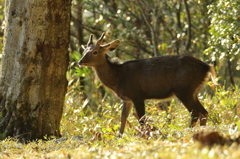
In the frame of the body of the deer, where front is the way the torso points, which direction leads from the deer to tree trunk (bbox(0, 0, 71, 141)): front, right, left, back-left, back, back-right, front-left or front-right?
front-left

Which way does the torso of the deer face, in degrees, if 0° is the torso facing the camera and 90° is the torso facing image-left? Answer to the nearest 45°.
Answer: approximately 90°

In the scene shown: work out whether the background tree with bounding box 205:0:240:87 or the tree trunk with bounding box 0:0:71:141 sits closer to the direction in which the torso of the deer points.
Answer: the tree trunk

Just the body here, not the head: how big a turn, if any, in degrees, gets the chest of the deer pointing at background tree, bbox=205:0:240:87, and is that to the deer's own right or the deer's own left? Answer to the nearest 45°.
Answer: approximately 135° to the deer's own right
